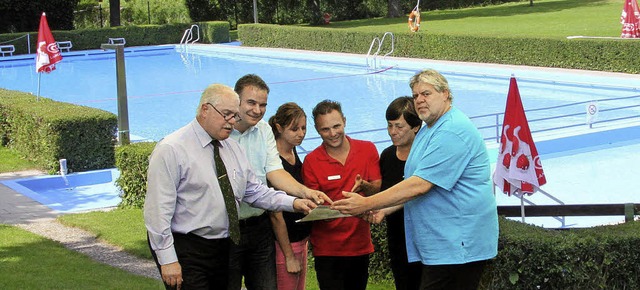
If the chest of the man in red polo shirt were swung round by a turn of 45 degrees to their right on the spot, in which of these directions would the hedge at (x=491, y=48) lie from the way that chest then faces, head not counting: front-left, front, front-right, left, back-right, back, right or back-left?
back-right

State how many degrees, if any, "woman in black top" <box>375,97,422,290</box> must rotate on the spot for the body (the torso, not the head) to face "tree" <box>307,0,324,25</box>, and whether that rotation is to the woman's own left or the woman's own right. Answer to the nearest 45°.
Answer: approximately 135° to the woman's own right

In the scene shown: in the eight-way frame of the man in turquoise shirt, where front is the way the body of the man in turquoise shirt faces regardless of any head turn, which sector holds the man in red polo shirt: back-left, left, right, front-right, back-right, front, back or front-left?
front-right

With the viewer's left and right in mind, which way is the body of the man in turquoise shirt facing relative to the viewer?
facing to the left of the viewer

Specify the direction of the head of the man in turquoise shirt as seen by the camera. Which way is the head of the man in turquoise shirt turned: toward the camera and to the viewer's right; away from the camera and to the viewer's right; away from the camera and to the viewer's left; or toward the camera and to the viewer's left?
toward the camera and to the viewer's left

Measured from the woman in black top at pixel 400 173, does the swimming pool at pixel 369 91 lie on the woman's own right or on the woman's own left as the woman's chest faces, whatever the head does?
on the woman's own right

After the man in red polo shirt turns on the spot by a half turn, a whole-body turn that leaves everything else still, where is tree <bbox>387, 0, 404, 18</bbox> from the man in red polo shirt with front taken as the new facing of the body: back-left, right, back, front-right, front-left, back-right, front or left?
front

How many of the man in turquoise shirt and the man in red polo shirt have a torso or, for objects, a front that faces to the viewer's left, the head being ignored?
1

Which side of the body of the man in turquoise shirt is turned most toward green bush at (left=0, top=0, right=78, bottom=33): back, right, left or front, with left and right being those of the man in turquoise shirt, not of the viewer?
right

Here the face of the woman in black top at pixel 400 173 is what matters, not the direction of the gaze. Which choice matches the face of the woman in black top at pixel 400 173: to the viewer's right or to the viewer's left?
to the viewer's left

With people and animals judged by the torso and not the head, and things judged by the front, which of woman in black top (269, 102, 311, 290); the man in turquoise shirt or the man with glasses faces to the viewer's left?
the man in turquoise shirt

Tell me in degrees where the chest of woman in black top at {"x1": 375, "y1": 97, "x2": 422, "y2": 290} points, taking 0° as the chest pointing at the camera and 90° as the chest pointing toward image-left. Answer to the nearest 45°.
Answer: approximately 45°

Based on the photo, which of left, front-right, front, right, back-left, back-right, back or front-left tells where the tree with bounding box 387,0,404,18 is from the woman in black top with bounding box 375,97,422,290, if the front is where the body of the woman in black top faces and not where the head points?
back-right
